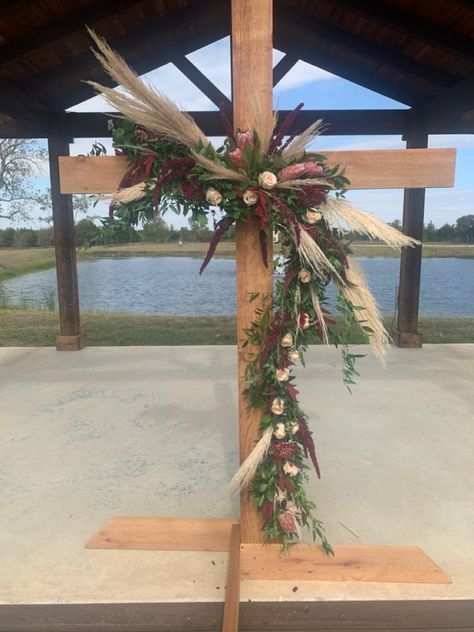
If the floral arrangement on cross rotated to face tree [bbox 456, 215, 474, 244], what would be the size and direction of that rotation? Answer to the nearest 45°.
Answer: approximately 135° to its left

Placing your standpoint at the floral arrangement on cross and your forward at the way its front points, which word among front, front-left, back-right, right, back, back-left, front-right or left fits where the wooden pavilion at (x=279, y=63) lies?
back

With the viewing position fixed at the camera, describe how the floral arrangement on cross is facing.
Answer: facing the viewer
